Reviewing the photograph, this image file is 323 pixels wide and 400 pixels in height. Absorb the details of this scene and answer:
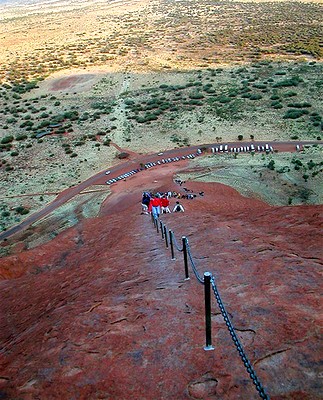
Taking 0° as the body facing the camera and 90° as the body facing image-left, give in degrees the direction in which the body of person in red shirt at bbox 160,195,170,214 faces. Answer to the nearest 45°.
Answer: approximately 0°

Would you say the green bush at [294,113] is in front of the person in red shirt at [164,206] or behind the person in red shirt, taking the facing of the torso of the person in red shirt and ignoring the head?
behind

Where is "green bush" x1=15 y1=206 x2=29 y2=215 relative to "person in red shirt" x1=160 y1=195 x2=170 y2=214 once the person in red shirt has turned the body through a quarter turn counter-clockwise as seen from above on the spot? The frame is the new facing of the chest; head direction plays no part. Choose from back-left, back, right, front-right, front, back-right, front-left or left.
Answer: back-left

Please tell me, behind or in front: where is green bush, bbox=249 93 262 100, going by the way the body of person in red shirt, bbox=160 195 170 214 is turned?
behind

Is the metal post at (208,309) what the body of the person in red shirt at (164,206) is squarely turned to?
yes

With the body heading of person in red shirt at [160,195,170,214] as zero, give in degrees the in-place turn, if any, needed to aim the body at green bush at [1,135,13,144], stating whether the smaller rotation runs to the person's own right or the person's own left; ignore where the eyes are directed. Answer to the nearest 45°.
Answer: approximately 135° to the person's own right
